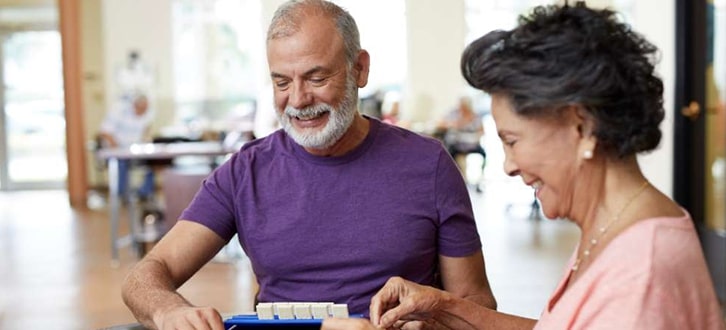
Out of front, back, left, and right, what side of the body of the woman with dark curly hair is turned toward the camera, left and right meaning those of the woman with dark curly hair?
left

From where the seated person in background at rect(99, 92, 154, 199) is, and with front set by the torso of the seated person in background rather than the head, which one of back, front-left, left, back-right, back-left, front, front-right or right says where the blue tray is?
front-right

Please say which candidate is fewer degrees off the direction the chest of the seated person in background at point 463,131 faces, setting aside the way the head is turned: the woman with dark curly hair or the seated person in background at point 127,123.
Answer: the woman with dark curly hair

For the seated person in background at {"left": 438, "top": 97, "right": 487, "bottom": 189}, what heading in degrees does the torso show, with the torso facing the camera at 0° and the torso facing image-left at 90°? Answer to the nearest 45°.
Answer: approximately 0°

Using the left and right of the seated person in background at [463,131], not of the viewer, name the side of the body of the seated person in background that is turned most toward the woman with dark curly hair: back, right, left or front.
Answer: front

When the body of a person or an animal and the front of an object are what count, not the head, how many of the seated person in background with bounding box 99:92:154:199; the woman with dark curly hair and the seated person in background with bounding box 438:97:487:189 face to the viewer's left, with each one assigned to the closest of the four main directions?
1

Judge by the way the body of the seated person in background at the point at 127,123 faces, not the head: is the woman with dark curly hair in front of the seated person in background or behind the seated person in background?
in front

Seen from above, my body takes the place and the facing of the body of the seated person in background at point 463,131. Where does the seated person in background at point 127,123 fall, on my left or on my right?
on my right

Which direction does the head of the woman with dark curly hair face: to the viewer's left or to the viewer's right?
to the viewer's left

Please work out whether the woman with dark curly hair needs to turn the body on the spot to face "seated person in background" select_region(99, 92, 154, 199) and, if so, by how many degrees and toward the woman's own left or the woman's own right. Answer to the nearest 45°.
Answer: approximately 45° to the woman's own right

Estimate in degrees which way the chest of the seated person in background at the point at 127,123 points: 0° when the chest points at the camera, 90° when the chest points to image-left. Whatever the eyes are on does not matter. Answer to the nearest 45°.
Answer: approximately 315°

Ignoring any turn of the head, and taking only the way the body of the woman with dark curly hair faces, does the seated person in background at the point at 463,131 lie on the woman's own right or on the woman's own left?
on the woman's own right

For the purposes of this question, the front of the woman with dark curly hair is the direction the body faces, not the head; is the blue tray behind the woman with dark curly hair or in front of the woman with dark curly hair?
in front
